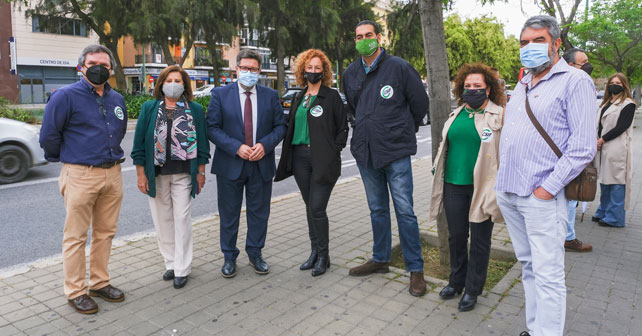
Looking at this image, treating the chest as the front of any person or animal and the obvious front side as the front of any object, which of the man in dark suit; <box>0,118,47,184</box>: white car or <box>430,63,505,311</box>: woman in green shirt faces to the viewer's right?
the white car

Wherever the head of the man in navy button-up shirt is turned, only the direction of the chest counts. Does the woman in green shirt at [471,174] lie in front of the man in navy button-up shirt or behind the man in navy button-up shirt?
in front

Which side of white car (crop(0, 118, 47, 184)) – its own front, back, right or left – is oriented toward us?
right

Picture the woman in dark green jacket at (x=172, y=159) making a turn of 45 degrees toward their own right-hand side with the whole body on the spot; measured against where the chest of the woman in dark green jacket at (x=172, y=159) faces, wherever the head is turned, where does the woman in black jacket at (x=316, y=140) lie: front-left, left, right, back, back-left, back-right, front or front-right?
back-left

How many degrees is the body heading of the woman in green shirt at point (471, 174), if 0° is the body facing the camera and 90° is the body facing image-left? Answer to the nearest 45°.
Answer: approximately 45°

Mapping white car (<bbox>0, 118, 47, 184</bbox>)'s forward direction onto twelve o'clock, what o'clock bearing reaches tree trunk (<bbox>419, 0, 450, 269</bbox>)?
The tree trunk is roughly at 2 o'clock from the white car.

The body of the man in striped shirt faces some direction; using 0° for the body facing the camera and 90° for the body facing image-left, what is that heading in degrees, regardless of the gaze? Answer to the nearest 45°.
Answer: approximately 45°

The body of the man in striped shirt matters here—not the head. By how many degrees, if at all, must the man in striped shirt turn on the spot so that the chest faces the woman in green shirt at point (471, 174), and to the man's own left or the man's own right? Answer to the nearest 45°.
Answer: approximately 90° to the man's own right

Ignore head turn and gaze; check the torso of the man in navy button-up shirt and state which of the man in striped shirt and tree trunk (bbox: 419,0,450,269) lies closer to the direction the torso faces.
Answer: the man in striped shirt

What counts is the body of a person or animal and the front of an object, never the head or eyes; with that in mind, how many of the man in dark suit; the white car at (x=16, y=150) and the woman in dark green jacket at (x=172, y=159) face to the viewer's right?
1
